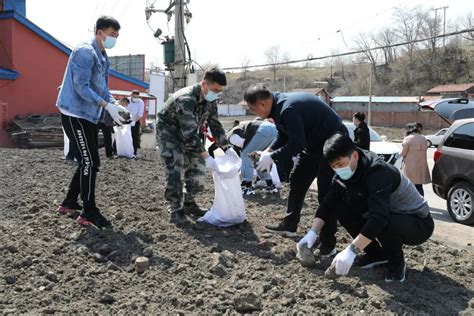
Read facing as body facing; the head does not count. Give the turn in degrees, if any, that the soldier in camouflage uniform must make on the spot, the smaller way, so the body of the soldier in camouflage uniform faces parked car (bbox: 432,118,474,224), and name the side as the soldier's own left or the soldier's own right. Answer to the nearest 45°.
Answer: approximately 90° to the soldier's own left

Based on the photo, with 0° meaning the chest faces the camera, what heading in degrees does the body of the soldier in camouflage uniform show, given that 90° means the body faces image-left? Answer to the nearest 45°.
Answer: approximately 315°

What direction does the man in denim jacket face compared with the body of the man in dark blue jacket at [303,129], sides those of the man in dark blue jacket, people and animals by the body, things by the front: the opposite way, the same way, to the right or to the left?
the opposite way

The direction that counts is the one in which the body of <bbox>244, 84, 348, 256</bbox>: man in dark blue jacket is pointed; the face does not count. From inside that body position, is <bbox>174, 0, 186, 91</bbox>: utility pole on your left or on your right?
on your right

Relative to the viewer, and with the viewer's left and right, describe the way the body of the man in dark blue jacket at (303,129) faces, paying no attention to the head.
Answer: facing to the left of the viewer

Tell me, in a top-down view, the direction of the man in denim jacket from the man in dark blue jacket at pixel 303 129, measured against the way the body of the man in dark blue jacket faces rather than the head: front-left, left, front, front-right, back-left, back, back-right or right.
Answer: front

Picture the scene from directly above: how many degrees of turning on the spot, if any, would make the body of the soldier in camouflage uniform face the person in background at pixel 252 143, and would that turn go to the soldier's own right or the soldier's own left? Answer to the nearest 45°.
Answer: approximately 135° to the soldier's own left

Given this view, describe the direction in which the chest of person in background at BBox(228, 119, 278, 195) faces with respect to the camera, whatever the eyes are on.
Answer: to the viewer's left

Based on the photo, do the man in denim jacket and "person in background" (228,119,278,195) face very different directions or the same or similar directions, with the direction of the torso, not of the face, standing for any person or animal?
very different directions

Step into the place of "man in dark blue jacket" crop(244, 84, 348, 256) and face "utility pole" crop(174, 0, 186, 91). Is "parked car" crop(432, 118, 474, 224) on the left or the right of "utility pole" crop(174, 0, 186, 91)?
right

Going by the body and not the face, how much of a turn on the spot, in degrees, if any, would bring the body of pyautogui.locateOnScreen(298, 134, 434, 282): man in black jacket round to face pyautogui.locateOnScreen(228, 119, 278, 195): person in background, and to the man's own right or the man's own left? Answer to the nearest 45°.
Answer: approximately 90° to the man's own right

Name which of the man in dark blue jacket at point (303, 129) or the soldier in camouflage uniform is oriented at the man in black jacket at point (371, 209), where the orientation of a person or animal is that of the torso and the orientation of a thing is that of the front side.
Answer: the soldier in camouflage uniform

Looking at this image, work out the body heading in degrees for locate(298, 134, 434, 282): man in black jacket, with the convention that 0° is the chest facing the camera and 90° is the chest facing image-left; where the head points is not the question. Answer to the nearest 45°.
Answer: approximately 45°

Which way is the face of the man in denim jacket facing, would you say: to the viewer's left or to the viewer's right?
to the viewer's right
